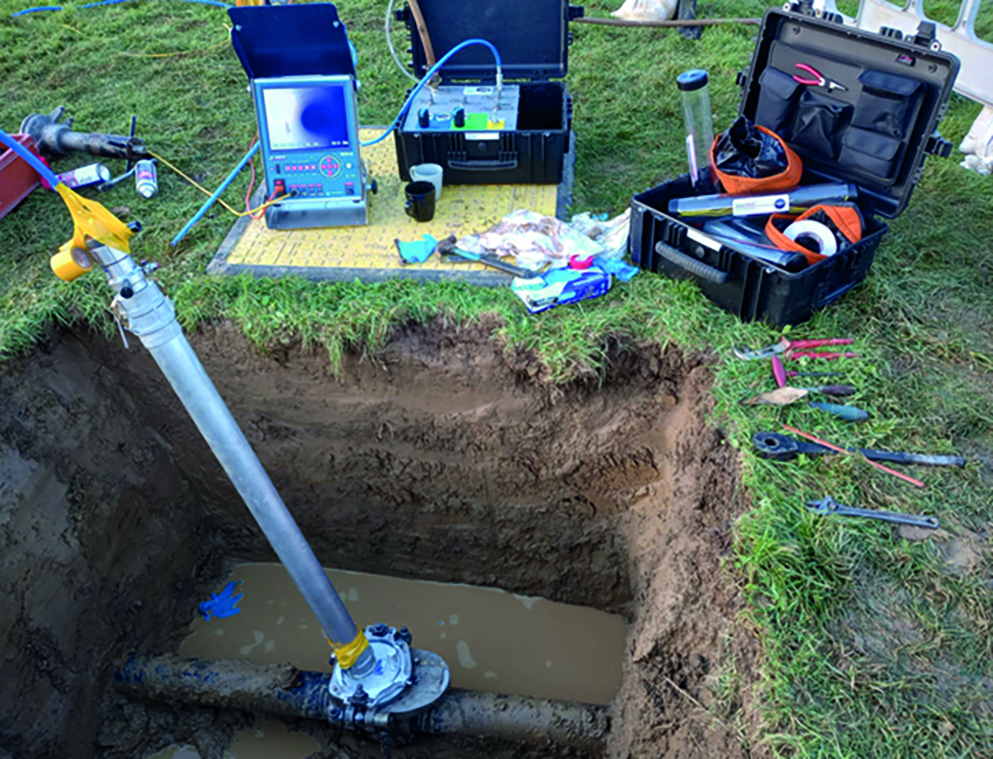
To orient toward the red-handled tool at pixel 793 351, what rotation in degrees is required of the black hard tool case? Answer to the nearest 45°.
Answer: approximately 45° to its left

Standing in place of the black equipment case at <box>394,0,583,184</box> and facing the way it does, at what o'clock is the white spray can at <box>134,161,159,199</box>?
The white spray can is roughly at 3 o'clock from the black equipment case.

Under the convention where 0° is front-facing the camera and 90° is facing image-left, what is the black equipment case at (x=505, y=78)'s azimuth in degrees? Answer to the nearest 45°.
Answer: approximately 0°

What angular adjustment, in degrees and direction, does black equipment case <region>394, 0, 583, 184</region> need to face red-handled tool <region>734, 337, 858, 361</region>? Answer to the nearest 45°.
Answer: approximately 45° to its left

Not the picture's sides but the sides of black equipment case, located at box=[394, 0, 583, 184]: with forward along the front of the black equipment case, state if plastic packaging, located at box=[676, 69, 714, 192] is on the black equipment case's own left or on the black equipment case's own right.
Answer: on the black equipment case's own left

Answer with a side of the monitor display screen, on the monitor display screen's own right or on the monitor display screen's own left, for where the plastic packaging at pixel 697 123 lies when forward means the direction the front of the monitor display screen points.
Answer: on the monitor display screen's own left

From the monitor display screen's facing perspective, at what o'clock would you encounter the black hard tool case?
The black hard tool case is roughly at 10 o'clock from the monitor display screen.

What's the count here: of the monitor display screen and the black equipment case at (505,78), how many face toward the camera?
2
